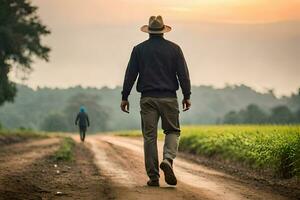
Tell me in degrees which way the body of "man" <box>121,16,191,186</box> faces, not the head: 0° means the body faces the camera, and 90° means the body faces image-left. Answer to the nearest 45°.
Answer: approximately 180°

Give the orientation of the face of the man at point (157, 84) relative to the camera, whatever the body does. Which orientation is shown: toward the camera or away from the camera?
away from the camera
